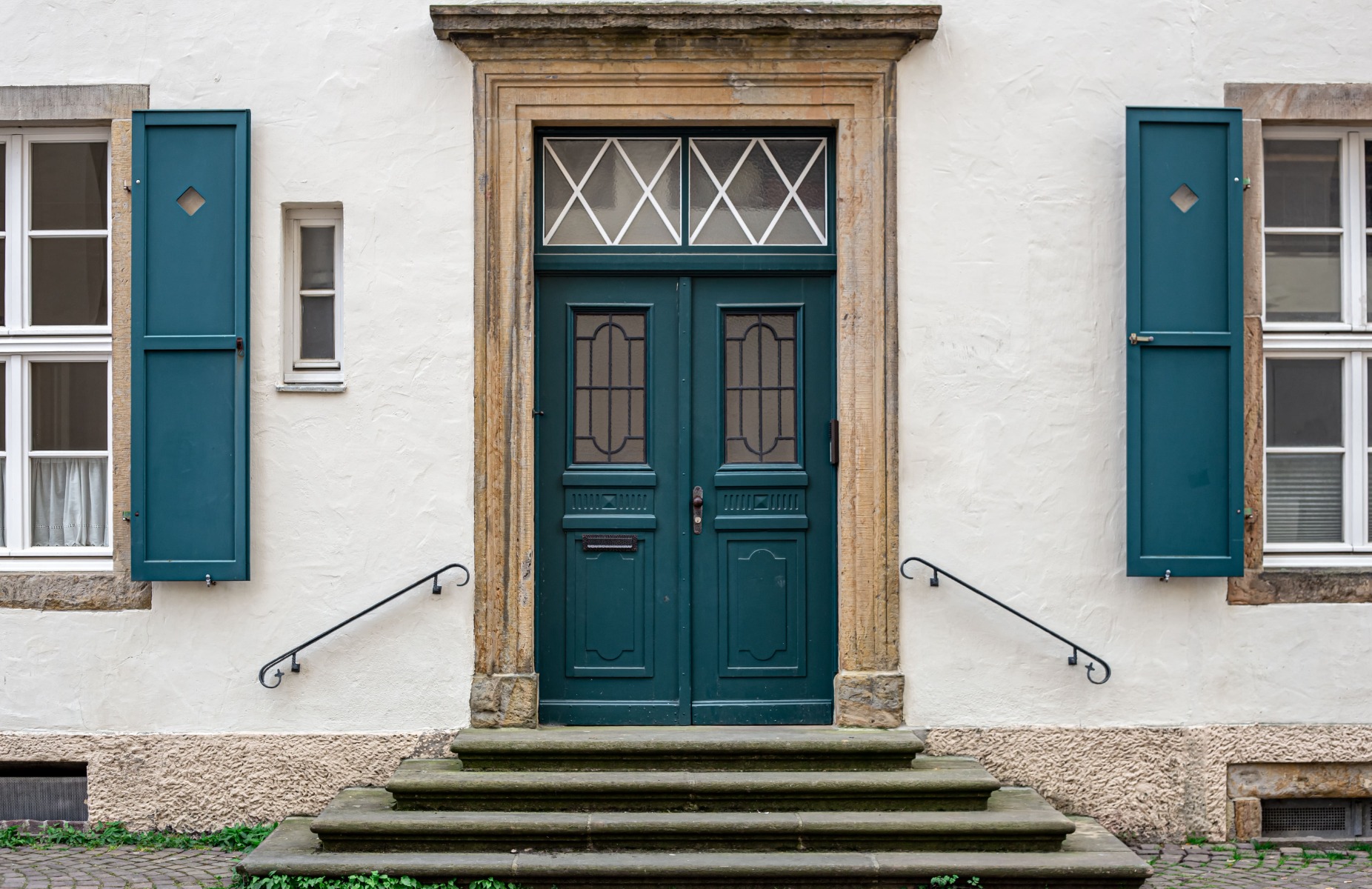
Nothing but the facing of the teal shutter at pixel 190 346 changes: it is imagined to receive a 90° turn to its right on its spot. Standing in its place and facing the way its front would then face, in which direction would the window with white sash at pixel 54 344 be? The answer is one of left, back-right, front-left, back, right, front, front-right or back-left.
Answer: front-right

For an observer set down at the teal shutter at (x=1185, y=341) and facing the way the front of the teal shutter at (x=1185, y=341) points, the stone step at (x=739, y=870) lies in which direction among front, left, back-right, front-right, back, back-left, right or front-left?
front-right

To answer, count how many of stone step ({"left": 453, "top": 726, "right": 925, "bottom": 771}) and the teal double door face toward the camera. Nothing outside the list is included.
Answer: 2

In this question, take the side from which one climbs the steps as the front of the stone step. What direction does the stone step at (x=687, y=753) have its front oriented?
toward the camera

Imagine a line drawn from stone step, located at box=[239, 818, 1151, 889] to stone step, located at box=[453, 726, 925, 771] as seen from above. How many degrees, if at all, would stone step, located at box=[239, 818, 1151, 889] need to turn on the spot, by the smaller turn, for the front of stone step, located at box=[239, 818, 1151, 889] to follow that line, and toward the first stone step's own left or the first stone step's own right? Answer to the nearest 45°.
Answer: approximately 180°

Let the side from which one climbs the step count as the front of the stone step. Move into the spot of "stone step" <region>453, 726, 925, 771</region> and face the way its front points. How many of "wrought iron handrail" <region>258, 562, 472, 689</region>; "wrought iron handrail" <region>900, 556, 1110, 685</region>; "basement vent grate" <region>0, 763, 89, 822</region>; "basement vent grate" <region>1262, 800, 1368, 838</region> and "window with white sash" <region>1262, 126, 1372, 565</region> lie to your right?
2

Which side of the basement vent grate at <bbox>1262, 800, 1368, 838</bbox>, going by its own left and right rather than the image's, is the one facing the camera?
front

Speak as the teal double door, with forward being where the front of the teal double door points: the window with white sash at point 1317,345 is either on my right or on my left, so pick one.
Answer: on my left

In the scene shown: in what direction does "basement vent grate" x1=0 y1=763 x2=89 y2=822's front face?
toward the camera

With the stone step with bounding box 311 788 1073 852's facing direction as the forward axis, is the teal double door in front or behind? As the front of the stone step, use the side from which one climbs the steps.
behind
